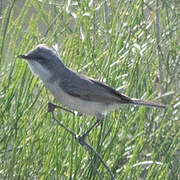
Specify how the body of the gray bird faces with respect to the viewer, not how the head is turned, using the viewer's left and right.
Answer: facing to the left of the viewer
